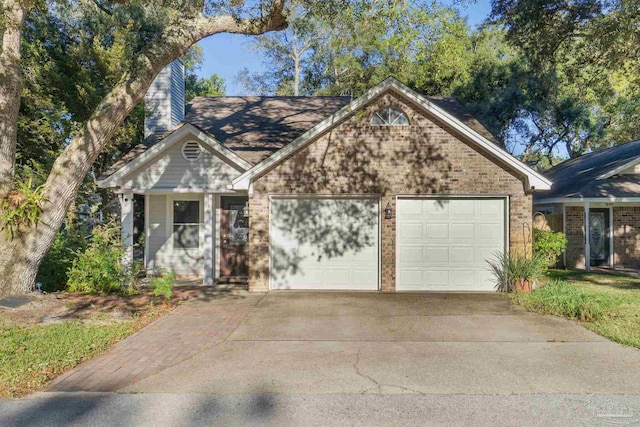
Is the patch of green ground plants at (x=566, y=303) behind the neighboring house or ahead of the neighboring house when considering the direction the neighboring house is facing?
ahead

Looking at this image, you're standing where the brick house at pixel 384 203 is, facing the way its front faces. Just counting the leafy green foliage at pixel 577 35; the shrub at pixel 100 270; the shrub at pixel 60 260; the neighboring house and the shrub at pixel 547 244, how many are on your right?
2

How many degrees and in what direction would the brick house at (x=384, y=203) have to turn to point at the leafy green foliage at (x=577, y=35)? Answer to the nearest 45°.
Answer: approximately 90° to its left

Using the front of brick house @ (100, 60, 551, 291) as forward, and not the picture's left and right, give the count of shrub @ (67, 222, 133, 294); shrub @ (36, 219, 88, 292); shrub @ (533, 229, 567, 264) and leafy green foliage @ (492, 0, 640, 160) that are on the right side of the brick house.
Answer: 2

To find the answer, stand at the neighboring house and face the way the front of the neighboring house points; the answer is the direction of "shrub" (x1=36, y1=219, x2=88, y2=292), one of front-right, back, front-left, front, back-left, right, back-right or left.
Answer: front-right

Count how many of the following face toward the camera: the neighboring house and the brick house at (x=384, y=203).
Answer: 2

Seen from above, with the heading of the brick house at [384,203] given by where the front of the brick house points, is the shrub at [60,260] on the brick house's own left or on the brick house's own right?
on the brick house's own right

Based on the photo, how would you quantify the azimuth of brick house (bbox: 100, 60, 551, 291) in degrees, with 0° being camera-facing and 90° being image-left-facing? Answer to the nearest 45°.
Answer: approximately 0°

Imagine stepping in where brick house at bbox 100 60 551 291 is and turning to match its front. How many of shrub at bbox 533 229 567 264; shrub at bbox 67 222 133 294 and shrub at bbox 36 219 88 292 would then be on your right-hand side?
2

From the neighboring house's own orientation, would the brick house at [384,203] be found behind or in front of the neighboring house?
in front
